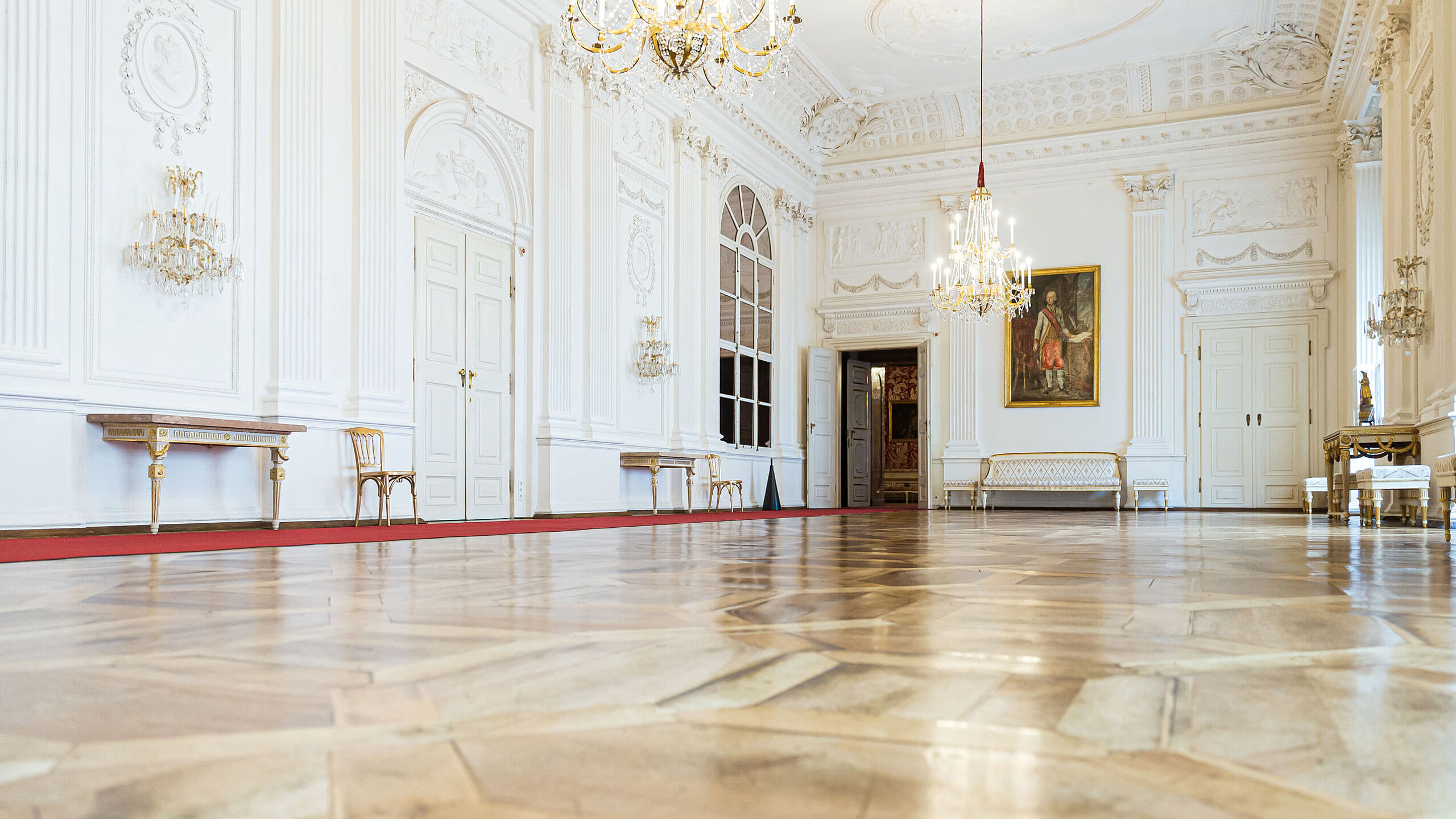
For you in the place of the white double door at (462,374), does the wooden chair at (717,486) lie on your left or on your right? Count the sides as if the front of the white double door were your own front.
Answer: on your left

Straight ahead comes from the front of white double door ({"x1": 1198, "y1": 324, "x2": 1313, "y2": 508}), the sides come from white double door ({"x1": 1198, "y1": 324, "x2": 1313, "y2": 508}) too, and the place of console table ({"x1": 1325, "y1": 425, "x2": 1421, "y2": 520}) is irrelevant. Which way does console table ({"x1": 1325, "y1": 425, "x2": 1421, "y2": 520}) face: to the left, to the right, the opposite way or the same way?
to the right

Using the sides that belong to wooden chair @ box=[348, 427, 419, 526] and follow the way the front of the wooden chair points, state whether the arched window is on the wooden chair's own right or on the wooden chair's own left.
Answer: on the wooden chair's own left

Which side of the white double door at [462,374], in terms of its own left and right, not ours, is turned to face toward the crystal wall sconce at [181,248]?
right

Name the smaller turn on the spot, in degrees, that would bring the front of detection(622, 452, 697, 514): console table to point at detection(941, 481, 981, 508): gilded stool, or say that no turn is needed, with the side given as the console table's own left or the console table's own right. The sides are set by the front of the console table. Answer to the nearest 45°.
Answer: approximately 90° to the console table's own left

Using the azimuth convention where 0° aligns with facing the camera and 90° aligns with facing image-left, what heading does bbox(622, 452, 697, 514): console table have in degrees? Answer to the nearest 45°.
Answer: approximately 315°

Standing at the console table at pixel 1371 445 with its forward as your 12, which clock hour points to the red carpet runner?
The red carpet runner is roughly at 10 o'clock from the console table.

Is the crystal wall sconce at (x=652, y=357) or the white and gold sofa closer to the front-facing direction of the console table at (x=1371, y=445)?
the crystal wall sconce

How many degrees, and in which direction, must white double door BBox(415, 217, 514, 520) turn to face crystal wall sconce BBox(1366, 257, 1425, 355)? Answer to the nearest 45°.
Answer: approximately 45° to its left
